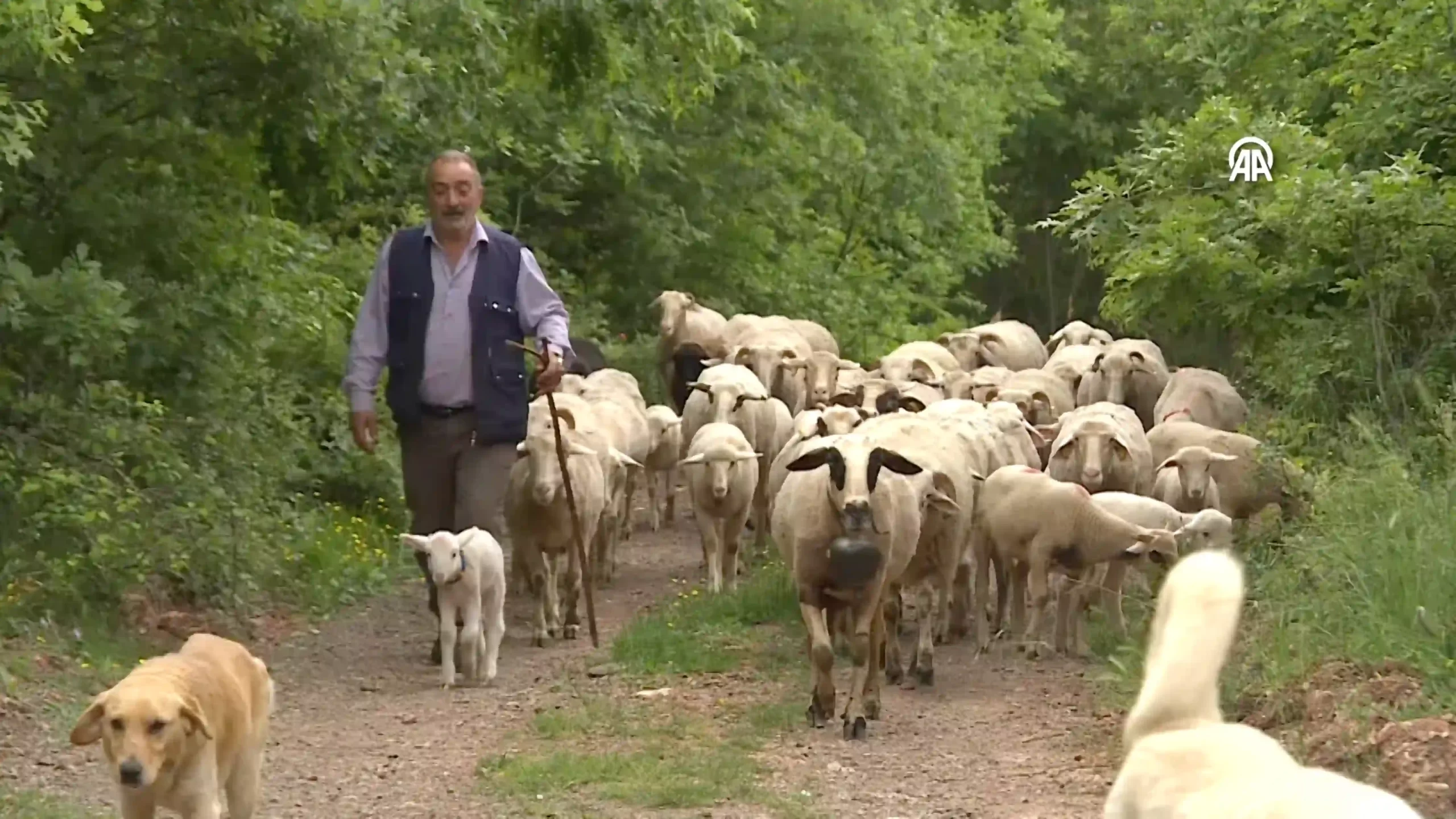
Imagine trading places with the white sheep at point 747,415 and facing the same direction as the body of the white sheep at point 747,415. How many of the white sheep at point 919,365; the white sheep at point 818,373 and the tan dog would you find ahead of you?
1

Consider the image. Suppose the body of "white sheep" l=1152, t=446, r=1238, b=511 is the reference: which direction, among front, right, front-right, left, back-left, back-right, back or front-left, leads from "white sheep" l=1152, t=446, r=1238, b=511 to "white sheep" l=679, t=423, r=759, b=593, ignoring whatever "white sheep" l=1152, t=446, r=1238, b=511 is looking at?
right

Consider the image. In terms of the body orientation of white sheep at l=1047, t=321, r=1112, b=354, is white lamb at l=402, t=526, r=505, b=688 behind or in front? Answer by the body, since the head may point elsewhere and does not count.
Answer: in front

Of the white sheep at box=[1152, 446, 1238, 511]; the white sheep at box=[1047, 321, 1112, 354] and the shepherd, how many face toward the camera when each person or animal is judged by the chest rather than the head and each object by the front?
3

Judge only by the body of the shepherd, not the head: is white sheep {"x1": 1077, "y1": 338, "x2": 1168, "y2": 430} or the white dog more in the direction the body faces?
the white dog

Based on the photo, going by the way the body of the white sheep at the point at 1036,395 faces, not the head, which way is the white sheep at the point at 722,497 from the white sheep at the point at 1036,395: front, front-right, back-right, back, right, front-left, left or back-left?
front

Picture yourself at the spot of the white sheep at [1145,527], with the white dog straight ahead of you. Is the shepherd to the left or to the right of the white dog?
right

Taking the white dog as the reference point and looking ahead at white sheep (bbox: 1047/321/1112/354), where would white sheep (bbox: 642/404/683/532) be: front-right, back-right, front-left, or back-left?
front-left

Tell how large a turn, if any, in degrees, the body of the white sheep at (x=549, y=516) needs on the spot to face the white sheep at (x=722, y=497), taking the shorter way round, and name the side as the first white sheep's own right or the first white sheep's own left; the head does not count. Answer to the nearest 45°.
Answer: approximately 135° to the first white sheep's own left

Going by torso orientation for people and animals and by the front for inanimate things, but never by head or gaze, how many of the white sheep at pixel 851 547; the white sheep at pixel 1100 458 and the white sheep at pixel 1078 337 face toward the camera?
3

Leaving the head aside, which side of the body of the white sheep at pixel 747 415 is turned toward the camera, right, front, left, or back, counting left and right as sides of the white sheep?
front

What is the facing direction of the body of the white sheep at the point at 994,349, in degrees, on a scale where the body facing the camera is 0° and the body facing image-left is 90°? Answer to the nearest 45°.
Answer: approximately 45°

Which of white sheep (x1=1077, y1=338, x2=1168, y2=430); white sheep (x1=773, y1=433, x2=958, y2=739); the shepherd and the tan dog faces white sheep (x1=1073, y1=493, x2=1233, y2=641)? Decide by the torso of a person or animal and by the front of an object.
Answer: white sheep (x1=1077, y1=338, x2=1168, y2=430)

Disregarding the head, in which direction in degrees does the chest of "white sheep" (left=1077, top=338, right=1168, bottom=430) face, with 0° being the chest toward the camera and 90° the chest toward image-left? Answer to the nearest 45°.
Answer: approximately 0°

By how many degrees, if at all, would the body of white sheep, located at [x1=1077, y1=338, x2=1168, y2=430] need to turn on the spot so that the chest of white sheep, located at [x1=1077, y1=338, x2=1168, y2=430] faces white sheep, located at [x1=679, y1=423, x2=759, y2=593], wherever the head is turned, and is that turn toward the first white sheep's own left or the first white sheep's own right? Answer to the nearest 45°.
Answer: approximately 45° to the first white sheep's own right

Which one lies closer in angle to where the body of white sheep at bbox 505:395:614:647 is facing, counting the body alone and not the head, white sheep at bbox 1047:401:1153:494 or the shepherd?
the shepherd

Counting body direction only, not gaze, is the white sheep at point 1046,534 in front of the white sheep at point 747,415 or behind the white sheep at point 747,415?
in front

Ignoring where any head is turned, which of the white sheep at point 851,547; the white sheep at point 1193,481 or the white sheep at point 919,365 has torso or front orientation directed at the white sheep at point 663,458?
the white sheep at point 919,365
